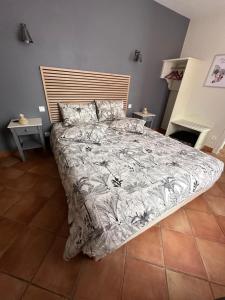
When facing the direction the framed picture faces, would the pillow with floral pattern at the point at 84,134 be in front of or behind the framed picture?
in front

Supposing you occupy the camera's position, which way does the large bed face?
facing the viewer and to the right of the viewer

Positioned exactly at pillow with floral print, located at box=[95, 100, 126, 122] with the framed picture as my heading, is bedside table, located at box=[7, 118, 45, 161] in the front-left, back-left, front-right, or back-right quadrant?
back-right

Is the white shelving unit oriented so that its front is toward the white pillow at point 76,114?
yes

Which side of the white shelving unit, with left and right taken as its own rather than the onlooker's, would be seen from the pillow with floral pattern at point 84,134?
front

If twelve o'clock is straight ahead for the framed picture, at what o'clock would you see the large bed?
The large bed is roughly at 11 o'clock from the framed picture.

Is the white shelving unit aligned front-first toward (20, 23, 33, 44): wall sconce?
yes

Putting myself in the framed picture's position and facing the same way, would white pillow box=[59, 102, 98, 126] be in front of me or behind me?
in front

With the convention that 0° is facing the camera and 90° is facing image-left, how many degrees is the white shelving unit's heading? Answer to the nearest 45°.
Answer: approximately 45°

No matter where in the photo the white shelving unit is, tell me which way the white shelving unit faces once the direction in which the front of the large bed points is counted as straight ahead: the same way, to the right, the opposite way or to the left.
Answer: to the right

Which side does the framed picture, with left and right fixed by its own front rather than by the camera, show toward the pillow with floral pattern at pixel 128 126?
front

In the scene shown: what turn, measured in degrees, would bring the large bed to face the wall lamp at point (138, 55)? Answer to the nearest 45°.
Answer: approximately 135° to its left

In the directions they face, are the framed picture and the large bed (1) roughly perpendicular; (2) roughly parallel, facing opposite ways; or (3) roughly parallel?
roughly perpendicular

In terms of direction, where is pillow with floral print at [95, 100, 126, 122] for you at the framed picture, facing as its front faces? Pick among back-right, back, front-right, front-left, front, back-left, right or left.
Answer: front

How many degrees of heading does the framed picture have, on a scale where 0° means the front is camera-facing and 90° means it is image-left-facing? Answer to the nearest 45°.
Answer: approximately 45°
